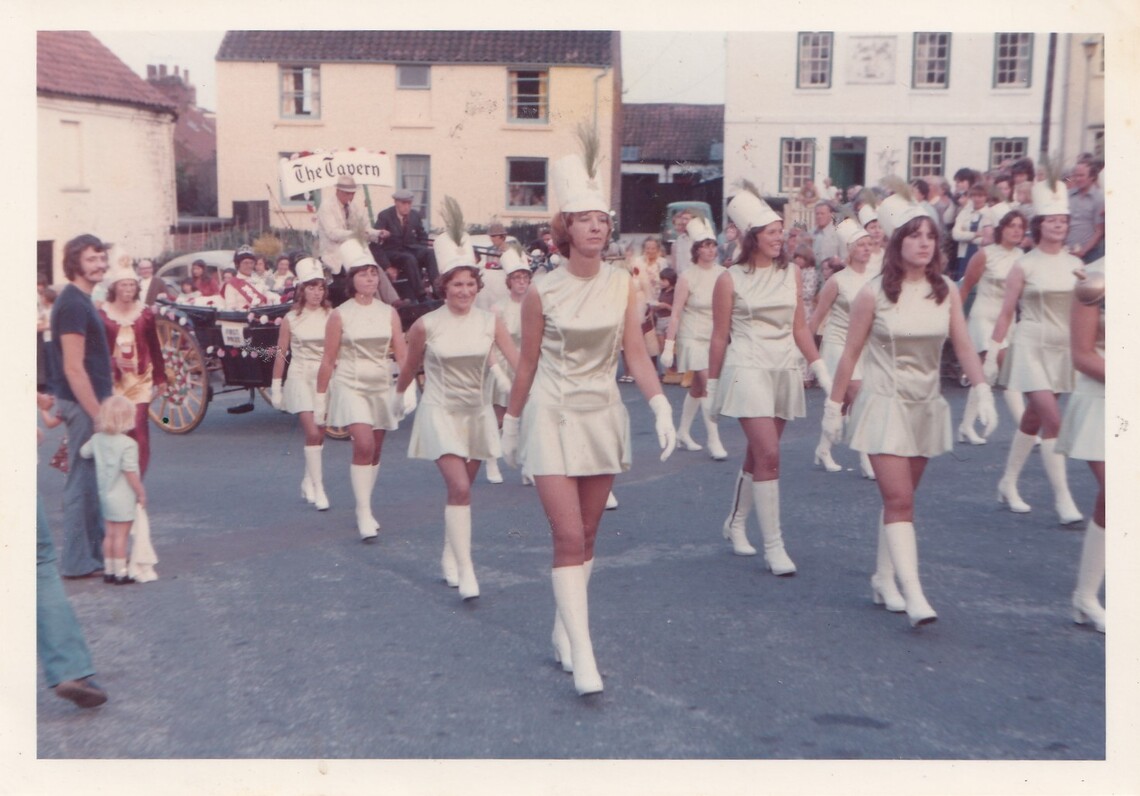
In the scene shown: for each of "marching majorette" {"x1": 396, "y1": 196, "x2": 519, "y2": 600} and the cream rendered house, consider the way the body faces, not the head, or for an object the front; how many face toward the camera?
2

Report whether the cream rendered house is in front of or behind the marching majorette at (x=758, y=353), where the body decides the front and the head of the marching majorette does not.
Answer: behind

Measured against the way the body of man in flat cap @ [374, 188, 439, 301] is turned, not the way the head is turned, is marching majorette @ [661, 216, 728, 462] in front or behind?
in front

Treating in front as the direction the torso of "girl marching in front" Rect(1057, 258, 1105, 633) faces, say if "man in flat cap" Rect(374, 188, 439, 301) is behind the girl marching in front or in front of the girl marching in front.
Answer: behind

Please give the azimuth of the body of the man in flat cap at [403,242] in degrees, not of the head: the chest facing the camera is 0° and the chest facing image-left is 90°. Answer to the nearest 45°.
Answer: approximately 315°

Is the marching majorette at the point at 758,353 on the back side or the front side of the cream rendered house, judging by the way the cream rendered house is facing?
on the front side

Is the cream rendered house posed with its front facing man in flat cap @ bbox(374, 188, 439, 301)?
yes

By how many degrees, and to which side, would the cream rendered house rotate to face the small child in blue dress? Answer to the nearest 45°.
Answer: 0° — it already faces them

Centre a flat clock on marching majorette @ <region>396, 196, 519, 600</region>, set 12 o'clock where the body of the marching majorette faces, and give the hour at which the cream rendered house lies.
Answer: The cream rendered house is roughly at 6 o'clock from the marching majorette.
